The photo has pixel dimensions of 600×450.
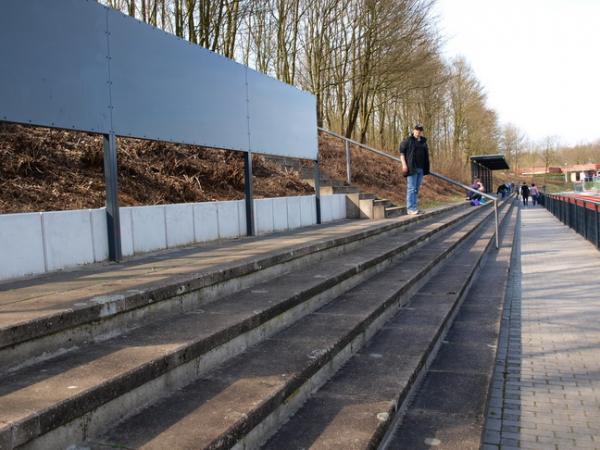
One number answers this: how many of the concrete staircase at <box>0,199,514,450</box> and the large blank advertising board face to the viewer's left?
0

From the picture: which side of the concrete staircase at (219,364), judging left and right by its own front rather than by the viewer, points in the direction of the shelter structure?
left

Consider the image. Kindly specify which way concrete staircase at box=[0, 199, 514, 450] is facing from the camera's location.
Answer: facing the viewer and to the right of the viewer

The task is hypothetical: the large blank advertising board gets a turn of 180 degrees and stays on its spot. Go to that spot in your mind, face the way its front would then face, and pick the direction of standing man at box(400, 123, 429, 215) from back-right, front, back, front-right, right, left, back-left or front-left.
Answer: right

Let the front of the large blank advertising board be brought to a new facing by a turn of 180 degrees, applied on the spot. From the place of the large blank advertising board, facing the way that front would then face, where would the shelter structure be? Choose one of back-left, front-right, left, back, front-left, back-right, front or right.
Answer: right

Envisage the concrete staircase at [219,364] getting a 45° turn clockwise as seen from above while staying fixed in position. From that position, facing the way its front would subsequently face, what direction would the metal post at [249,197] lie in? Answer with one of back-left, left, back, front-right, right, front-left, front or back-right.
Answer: back

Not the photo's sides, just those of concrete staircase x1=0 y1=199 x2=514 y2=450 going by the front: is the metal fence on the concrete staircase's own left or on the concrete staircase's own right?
on the concrete staircase's own left

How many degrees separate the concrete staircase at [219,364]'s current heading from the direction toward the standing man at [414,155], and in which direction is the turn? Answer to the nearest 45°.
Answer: approximately 90° to its left

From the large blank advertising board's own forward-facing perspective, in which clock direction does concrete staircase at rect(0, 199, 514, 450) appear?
The concrete staircase is roughly at 1 o'clock from the large blank advertising board.

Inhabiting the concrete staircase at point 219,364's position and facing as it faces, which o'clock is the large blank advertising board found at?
The large blank advertising board is roughly at 7 o'clock from the concrete staircase.
